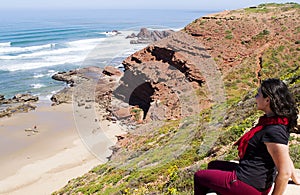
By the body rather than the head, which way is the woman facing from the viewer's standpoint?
to the viewer's left
